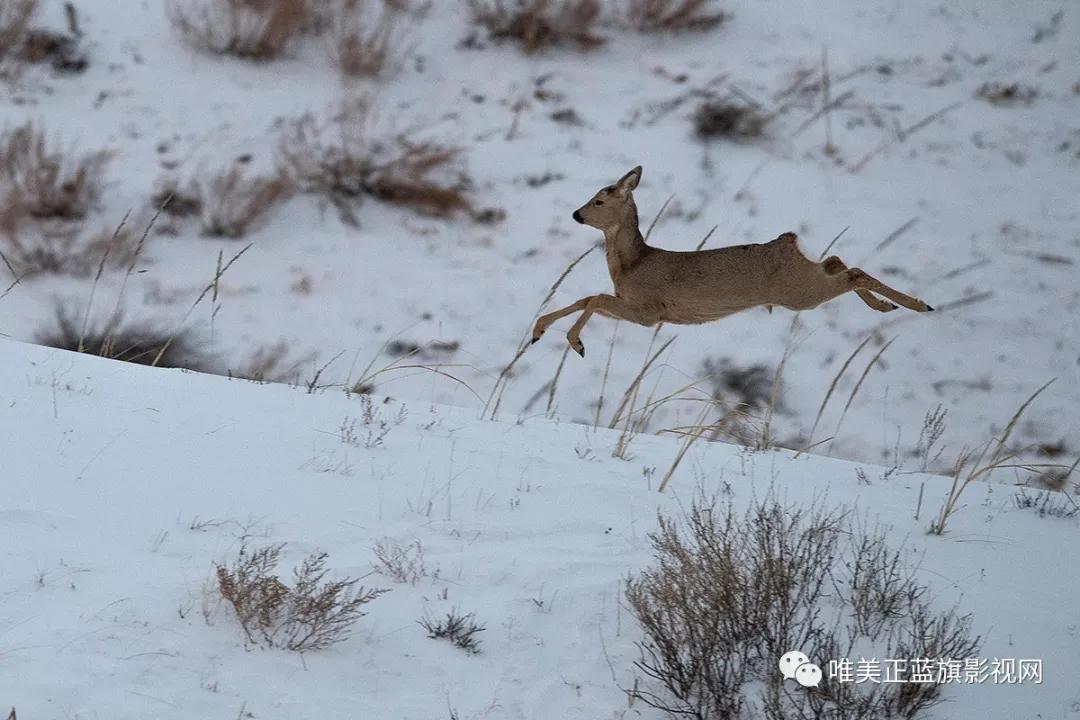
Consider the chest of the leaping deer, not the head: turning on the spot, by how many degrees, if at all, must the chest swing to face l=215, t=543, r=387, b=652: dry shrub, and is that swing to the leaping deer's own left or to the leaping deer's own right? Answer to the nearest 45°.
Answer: approximately 45° to the leaping deer's own left

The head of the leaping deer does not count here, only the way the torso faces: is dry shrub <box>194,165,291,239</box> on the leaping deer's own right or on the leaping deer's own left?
on the leaping deer's own right

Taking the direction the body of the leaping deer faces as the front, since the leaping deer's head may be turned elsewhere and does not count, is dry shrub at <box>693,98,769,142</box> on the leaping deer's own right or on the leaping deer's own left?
on the leaping deer's own right

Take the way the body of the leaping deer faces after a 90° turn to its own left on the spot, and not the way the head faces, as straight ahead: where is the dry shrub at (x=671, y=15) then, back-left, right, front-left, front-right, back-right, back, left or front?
back

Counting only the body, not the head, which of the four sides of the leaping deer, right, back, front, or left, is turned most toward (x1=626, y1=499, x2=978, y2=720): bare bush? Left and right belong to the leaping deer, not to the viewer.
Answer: left

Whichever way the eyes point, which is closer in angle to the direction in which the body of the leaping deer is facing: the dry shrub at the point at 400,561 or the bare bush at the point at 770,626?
the dry shrub

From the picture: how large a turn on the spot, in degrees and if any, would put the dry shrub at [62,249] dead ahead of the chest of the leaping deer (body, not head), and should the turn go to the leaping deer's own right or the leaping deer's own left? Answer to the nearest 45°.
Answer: approximately 45° to the leaping deer's own right

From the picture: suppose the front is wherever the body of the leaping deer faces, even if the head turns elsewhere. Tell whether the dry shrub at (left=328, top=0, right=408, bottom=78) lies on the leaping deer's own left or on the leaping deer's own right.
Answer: on the leaping deer's own right

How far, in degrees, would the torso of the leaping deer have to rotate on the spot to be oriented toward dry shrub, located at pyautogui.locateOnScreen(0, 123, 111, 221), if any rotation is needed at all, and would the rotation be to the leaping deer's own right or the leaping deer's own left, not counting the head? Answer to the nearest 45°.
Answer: approximately 45° to the leaping deer's own right

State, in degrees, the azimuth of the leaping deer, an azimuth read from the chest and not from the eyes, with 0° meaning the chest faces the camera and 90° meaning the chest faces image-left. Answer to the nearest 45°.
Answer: approximately 90°
